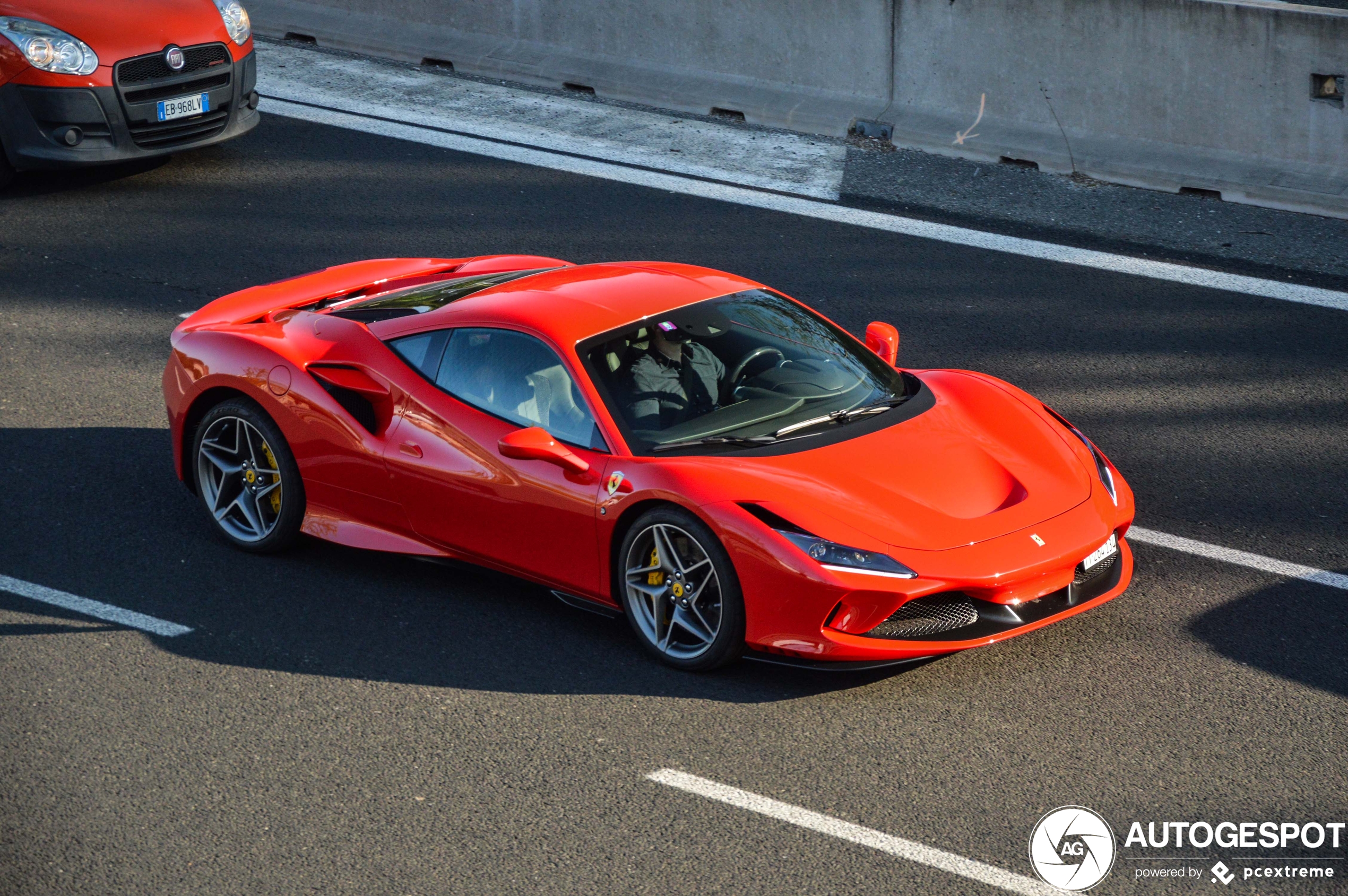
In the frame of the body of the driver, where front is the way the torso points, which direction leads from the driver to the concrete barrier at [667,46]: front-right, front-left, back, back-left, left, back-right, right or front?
back-left

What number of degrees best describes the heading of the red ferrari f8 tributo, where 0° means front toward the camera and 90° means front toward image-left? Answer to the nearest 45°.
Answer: approximately 315°

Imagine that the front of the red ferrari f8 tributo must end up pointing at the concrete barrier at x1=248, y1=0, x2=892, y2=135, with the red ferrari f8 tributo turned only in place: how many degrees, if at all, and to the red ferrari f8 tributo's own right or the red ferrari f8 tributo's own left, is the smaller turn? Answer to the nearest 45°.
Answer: approximately 135° to the red ferrari f8 tributo's own left

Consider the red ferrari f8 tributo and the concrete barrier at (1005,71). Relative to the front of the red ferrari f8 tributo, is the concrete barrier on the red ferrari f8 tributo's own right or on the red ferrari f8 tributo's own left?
on the red ferrari f8 tributo's own left

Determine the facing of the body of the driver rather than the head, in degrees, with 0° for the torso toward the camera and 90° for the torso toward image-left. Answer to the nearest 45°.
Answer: approximately 315°
